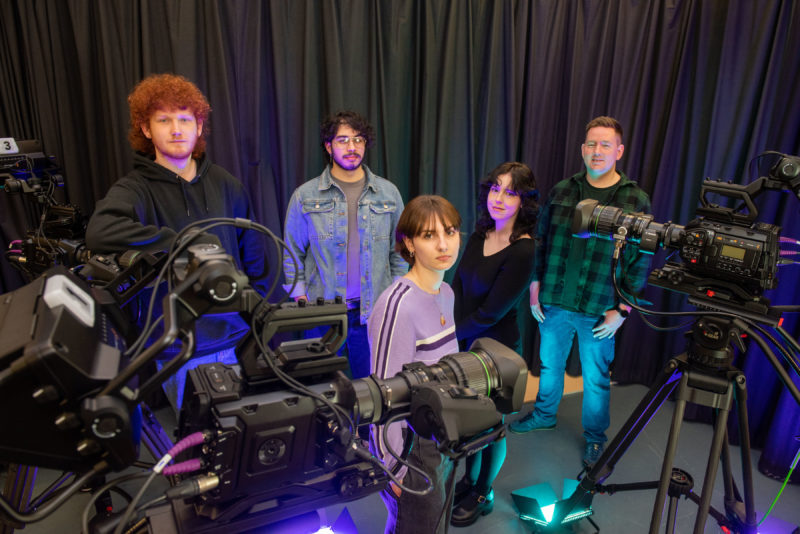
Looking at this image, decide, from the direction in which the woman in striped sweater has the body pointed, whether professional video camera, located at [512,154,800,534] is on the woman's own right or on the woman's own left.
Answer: on the woman's own left

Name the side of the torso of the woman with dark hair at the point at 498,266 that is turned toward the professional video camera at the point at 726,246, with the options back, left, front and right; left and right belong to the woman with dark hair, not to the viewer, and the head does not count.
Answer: left

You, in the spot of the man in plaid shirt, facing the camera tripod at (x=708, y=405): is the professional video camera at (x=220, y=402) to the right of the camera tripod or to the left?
right

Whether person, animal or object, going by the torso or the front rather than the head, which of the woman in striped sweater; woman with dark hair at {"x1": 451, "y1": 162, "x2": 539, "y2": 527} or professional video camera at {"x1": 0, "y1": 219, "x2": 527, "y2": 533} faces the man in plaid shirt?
the professional video camera

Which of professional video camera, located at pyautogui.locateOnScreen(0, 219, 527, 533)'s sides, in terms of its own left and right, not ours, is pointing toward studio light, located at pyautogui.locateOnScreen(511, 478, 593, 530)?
front

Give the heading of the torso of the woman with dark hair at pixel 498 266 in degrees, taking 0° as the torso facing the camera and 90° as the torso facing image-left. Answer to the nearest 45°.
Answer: approximately 45°

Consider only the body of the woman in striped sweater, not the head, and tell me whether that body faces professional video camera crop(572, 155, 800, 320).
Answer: no

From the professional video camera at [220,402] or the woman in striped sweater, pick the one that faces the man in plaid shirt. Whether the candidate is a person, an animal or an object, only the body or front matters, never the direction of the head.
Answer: the professional video camera

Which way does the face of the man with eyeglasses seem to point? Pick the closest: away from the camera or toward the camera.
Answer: toward the camera

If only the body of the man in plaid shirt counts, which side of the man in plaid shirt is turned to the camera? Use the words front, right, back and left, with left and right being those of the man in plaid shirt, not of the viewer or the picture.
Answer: front

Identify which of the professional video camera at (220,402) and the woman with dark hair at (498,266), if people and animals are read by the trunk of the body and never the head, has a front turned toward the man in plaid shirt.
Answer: the professional video camera

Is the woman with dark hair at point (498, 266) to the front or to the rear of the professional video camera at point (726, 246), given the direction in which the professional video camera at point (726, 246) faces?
to the front

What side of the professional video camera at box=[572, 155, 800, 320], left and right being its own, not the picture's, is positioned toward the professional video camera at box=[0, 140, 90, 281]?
front

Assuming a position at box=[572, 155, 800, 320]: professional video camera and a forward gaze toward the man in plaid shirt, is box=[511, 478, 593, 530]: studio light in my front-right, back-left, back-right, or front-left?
front-left

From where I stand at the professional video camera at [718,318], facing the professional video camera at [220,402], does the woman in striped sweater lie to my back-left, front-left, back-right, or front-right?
front-right

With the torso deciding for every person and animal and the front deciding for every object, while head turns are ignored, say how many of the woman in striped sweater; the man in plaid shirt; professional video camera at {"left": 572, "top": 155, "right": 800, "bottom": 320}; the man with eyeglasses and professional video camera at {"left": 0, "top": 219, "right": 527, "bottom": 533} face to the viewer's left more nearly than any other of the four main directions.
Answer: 1

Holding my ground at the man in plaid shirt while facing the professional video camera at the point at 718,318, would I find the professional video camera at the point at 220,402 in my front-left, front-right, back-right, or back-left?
front-right

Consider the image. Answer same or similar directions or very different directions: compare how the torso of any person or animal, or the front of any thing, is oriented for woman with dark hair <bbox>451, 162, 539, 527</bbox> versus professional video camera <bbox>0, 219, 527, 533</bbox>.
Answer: very different directions

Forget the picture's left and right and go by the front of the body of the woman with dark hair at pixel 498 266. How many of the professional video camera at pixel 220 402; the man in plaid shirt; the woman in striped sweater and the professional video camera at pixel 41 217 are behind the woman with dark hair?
1

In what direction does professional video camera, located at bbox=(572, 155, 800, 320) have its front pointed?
to the viewer's left
